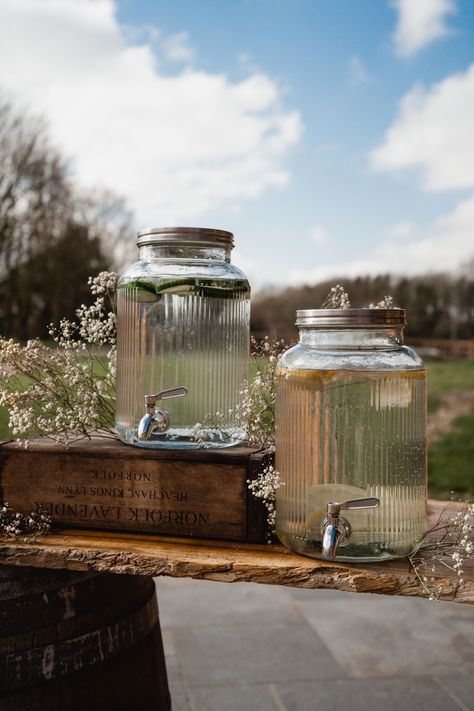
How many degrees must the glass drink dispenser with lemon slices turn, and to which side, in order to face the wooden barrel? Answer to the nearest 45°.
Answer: approximately 90° to its right

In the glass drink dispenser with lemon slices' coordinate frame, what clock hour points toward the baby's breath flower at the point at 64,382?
The baby's breath flower is roughly at 4 o'clock from the glass drink dispenser with lemon slices.

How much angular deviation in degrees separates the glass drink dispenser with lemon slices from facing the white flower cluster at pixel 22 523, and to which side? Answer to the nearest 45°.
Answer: approximately 90° to its right

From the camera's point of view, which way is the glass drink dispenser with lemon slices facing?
toward the camera
